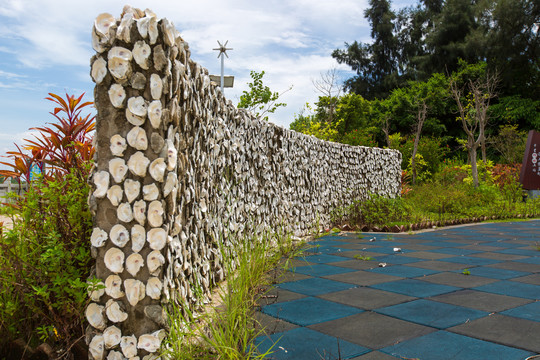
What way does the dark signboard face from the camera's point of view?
toward the camera

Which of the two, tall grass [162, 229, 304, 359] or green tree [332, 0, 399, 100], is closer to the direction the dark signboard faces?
the tall grass

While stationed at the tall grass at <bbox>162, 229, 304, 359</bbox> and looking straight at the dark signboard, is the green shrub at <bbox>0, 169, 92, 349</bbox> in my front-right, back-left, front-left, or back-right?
back-left

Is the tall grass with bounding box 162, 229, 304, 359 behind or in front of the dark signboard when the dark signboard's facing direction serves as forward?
in front

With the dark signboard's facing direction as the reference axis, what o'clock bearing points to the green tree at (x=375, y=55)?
The green tree is roughly at 5 o'clock from the dark signboard.

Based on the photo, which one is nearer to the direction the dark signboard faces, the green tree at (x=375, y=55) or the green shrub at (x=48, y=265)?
the green shrub

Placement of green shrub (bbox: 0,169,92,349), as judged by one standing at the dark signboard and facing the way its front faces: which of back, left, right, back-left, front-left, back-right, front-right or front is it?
front

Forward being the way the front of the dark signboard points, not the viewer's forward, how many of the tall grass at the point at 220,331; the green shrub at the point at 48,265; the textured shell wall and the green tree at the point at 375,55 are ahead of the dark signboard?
3
